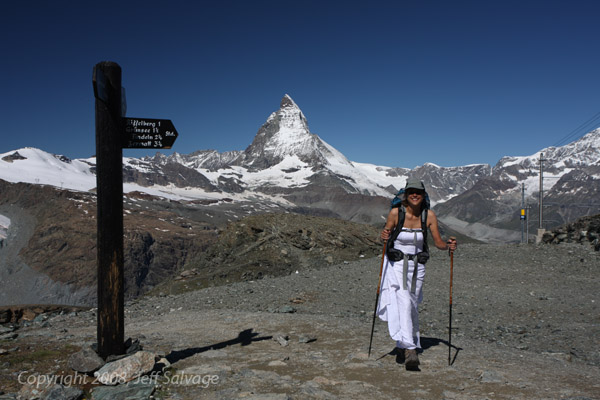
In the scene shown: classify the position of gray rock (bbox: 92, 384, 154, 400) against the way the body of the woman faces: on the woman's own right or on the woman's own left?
on the woman's own right

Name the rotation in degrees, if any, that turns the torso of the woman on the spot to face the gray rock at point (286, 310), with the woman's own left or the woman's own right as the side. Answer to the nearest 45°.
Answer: approximately 135° to the woman's own right

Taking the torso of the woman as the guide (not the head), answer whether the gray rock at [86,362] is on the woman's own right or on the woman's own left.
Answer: on the woman's own right

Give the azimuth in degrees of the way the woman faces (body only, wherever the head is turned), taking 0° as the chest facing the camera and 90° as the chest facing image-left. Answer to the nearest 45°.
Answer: approximately 0°

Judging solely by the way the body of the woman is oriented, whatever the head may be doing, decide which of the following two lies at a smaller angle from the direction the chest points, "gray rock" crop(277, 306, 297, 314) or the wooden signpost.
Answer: the wooden signpost

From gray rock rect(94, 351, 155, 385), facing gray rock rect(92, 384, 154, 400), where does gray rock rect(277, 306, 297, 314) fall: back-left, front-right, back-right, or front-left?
back-left

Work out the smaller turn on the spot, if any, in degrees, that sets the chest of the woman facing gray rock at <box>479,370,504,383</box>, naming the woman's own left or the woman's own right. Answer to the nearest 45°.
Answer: approximately 45° to the woman's own left

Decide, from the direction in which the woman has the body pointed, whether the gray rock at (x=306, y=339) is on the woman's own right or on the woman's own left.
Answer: on the woman's own right

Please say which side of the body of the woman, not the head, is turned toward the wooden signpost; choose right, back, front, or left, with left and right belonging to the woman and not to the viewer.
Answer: right
